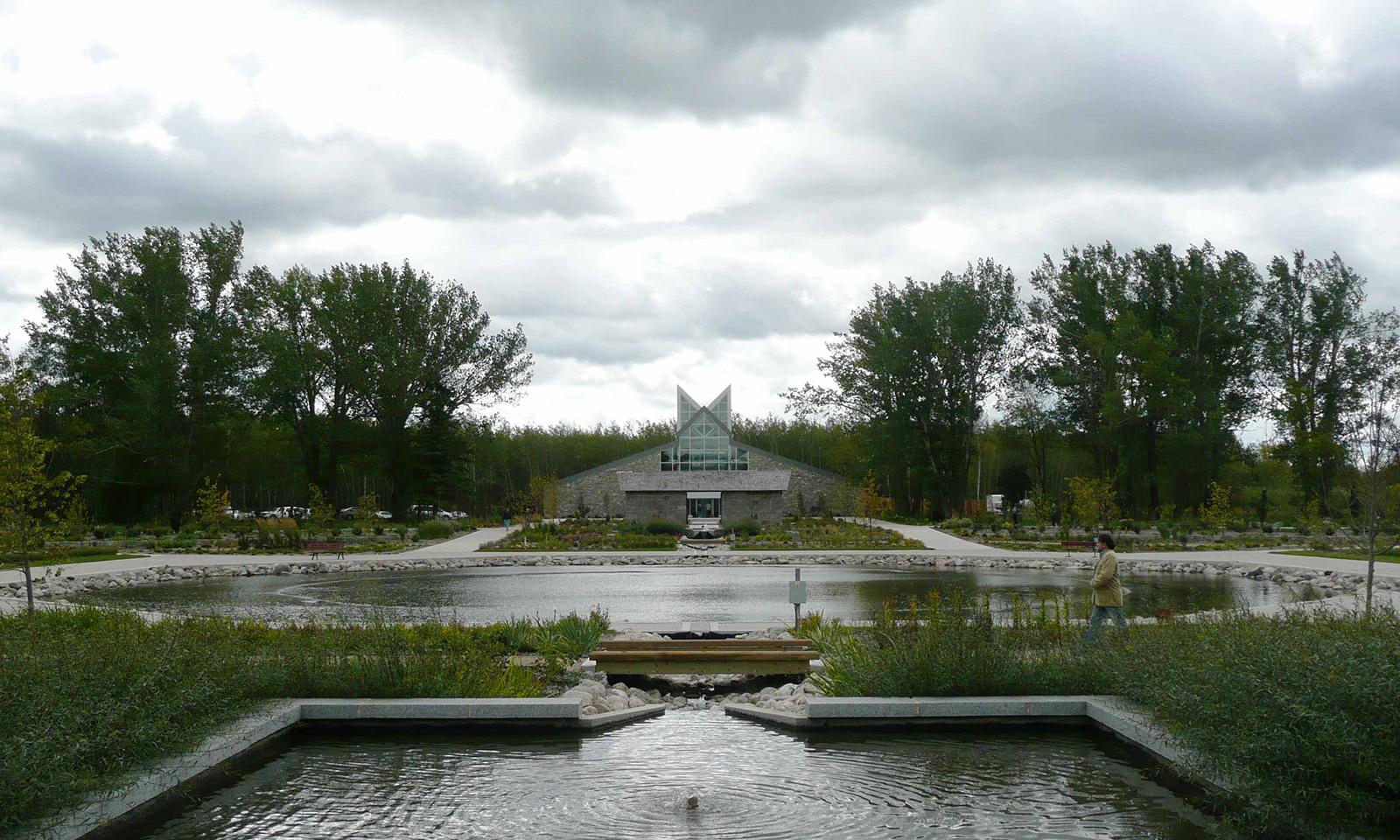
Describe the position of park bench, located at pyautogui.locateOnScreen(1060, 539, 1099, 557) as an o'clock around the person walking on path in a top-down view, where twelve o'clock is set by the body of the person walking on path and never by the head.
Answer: The park bench is roughly at 3 o'clock from the person walking on path.

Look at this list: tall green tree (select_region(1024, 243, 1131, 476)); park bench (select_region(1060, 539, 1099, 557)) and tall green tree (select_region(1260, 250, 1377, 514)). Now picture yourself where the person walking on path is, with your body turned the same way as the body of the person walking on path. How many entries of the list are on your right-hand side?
3

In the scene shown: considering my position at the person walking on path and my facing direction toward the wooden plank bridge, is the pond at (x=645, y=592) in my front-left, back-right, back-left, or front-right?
front-right

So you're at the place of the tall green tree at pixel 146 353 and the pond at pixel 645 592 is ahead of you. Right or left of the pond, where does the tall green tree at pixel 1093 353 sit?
left

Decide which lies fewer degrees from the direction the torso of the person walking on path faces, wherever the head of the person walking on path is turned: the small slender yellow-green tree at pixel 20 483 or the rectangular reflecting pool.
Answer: the small slender yellow-green tree

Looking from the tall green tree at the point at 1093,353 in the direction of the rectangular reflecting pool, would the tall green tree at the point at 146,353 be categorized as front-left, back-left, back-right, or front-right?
front-right

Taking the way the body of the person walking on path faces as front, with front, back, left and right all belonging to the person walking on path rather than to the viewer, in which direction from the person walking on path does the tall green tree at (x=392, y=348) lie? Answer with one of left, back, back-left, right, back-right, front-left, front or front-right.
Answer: front-right

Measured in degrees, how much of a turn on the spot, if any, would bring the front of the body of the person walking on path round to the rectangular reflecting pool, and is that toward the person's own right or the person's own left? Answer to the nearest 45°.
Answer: approximately 45° to the person's own left

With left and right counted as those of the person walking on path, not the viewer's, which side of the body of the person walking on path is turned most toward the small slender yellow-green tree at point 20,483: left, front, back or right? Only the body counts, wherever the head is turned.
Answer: front

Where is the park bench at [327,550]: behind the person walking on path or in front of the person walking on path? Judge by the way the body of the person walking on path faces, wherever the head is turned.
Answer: in front

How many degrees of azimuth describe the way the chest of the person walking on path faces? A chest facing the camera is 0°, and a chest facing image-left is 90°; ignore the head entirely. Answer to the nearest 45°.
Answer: approximately 90°
